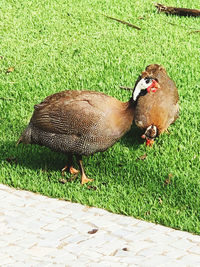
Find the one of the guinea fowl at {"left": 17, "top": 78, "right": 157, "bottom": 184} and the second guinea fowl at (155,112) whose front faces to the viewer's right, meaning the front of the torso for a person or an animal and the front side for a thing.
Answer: the guinea fowl

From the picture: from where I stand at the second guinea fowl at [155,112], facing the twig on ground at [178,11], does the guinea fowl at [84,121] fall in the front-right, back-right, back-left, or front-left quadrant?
back-left

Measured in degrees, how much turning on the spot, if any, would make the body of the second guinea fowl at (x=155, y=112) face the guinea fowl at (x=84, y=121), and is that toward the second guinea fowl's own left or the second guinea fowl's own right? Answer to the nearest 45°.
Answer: approximately 45° to the second guinea fowl's own right

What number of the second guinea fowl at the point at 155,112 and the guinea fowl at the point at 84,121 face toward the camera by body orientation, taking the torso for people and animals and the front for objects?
1

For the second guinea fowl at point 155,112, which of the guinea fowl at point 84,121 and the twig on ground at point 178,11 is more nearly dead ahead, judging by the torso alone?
the guinea fowl

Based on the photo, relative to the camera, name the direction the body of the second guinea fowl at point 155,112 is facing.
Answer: toward the camera

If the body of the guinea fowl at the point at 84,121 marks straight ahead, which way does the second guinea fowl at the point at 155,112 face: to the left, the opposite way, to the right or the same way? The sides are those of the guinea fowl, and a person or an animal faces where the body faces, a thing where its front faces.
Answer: to the right

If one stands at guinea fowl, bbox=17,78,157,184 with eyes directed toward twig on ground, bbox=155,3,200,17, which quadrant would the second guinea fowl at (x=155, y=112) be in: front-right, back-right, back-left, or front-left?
front-right

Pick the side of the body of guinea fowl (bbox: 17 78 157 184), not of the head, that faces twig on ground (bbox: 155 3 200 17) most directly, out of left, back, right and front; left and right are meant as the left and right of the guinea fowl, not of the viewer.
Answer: left

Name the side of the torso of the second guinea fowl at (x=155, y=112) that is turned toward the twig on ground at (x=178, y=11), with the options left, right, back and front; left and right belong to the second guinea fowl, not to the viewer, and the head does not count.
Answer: back

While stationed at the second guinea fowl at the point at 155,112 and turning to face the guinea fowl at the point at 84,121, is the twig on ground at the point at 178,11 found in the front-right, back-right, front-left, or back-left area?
back-right

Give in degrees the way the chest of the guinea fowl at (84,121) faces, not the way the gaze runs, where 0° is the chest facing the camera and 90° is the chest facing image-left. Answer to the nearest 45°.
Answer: approximately 270°
